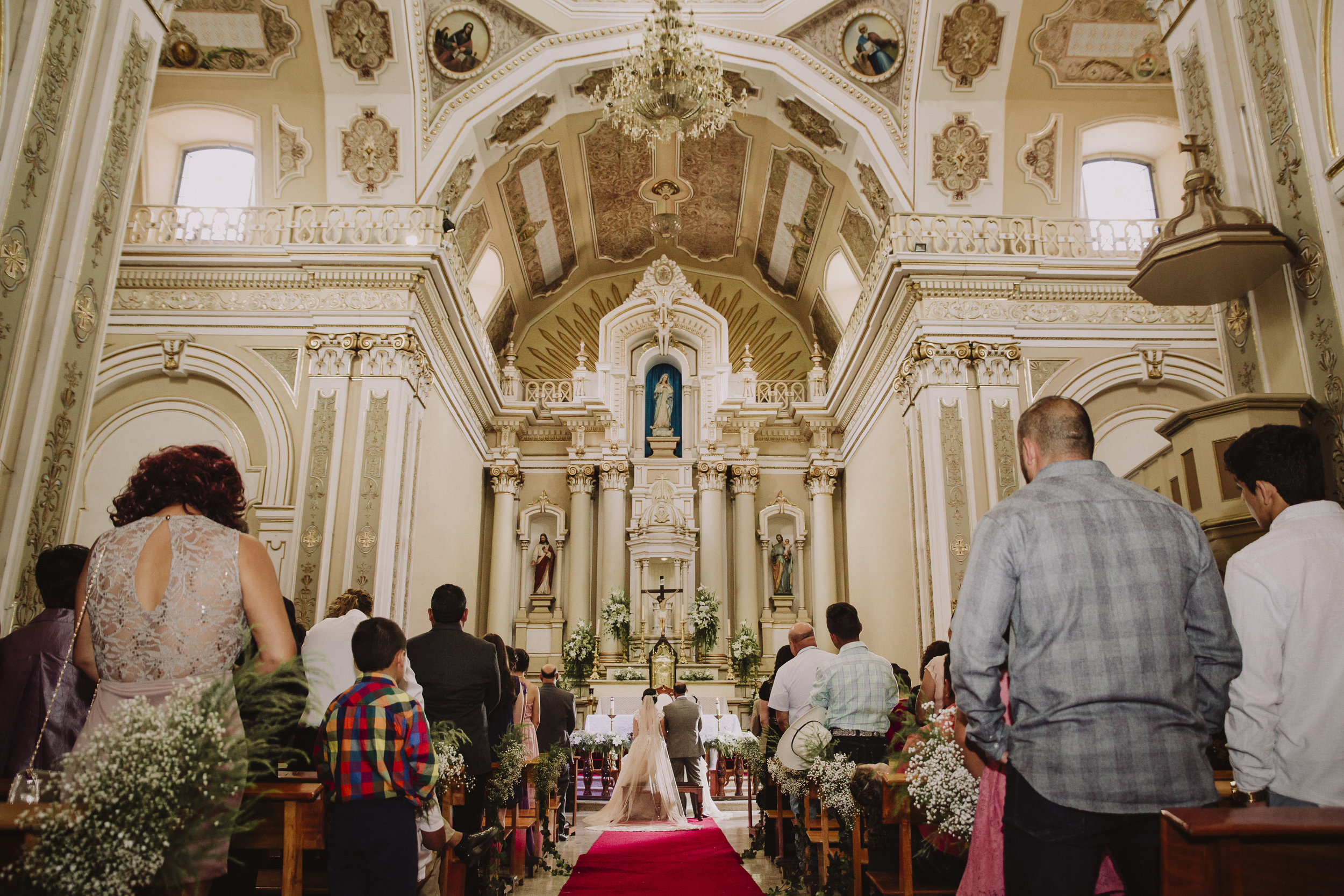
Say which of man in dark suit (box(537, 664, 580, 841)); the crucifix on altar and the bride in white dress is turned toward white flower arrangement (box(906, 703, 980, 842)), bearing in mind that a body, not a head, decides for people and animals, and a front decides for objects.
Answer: the crucifix on altar

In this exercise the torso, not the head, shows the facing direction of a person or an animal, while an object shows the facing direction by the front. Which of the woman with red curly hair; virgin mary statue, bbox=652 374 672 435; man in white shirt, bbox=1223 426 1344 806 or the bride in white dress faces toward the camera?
the virgin mary statue

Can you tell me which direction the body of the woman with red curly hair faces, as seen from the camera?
away from the camera

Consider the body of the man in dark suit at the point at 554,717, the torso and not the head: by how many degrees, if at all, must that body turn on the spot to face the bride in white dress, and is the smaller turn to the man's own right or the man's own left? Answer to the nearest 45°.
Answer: approximately 45° to the man's own right

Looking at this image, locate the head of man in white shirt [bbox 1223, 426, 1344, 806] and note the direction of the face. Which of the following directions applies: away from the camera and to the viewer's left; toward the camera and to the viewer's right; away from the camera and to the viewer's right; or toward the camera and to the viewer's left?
away from the camera and to the viewer's left

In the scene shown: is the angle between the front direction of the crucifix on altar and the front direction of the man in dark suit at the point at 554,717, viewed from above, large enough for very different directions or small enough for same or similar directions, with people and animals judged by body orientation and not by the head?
very different directions

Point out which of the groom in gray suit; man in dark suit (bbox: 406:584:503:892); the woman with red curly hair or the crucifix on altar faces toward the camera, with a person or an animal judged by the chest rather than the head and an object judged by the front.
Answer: the crucifix on altar

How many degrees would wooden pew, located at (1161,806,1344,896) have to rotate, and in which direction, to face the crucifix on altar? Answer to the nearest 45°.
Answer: approximately 45° to its left

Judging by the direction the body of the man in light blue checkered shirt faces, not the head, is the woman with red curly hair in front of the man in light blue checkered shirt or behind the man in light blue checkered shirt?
behind

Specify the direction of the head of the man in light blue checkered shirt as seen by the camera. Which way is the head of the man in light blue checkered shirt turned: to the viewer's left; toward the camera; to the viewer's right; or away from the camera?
away from the camera

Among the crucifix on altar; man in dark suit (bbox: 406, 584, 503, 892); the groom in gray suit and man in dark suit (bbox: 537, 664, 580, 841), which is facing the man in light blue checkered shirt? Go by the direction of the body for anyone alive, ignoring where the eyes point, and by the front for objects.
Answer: the crucifix on altar

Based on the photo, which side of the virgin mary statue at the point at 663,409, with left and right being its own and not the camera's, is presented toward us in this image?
front

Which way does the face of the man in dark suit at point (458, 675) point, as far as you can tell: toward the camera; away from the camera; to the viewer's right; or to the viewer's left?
away from the camera

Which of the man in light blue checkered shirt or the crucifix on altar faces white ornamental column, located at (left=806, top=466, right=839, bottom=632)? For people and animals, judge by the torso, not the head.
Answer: the man in light blue checkered shirt

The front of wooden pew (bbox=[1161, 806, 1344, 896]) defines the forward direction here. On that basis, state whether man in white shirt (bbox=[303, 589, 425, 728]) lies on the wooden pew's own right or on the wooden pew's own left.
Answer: on the wooden pew's own left

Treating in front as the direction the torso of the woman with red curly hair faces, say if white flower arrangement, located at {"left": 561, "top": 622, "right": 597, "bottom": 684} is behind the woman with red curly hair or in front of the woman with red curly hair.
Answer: in front

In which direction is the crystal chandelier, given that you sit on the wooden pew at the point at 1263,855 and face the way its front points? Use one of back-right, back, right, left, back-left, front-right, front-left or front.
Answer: front-left

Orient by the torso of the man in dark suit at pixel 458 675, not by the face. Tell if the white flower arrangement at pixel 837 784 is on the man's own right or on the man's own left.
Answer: on the man's own right

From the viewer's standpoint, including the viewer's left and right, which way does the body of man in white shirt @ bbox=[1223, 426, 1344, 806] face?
facing away from the viewer and to the left of the viewer

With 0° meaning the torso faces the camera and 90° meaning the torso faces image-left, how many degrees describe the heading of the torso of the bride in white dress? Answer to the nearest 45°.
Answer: approximately 180°

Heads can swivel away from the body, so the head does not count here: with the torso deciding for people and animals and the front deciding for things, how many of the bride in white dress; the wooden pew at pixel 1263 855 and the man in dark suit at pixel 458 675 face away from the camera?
3

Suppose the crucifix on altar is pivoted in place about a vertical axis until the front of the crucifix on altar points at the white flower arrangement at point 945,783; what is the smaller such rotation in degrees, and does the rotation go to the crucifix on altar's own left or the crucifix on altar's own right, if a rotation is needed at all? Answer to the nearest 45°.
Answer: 0° — it already faces it

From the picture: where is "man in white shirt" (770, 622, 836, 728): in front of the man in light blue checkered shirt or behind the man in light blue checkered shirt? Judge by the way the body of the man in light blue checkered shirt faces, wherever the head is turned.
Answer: in front
